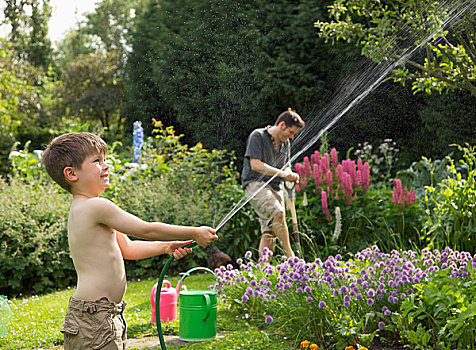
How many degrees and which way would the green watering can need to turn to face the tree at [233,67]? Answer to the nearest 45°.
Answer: approximately 45° to its right

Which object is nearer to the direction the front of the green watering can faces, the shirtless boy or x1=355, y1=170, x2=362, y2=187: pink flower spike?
the pink flower spike

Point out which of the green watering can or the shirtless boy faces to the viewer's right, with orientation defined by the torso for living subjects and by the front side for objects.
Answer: the shirtless boy

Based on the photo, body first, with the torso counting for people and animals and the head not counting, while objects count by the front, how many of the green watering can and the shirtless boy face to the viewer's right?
1

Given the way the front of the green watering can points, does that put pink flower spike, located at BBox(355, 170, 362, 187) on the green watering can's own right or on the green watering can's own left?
on the green watering can's own right

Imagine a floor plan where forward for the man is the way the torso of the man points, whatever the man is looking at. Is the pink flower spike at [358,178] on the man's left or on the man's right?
on the man's left

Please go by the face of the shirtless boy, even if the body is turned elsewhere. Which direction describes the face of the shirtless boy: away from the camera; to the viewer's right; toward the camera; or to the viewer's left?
to the viewer's right

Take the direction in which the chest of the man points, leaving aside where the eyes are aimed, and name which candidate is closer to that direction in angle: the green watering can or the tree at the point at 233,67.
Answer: the green watering can

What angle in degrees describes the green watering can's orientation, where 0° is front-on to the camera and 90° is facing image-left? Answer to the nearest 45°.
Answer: approximately 135°

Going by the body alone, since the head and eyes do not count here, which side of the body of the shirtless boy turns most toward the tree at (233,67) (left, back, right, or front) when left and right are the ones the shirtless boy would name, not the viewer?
left

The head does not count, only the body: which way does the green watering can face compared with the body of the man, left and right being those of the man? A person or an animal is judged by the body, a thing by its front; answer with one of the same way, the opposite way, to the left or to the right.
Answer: the opposite way
